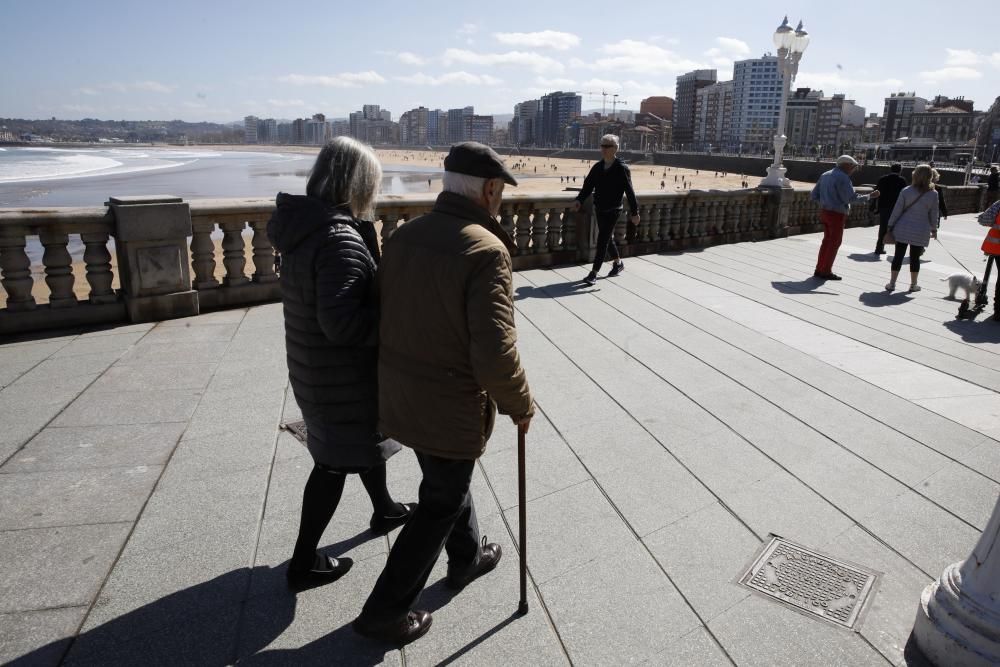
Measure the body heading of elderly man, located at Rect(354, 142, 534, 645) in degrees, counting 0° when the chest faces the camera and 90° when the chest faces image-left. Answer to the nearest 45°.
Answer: approximately 225°

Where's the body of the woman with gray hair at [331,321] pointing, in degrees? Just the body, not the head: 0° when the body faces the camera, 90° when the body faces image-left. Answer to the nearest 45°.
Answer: approximately 225°

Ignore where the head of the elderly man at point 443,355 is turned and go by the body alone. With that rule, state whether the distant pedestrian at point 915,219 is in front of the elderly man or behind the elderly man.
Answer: in front

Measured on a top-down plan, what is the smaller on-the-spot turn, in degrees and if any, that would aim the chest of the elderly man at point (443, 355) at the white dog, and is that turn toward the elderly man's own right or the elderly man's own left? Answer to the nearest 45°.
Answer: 0° — they already face it

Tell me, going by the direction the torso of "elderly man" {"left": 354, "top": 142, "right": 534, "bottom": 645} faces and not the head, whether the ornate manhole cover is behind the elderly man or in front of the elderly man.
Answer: in front

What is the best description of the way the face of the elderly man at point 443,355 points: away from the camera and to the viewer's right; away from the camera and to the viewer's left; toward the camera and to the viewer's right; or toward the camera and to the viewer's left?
away from the camera and to the viewer's right
